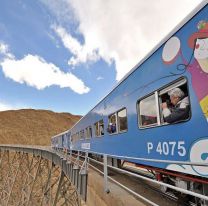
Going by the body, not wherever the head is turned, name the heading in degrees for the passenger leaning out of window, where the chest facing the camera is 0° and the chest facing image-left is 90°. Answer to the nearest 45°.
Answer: approximately 90°
